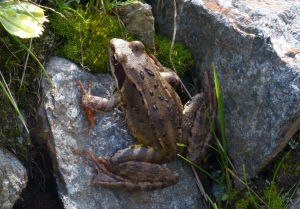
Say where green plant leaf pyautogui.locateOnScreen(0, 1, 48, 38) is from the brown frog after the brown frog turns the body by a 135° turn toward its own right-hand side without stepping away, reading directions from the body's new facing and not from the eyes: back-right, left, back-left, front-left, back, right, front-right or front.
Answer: back

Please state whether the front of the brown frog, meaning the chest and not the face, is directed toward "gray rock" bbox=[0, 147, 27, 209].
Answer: no

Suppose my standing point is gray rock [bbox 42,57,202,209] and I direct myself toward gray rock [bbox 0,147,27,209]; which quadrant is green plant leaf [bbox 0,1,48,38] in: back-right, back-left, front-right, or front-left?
front-right

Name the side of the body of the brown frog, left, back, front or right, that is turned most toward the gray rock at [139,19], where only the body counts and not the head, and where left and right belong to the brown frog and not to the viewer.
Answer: front

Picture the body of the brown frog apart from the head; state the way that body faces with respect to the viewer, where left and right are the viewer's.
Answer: facing away from the viewer and to the left of the viewer
